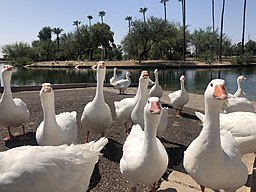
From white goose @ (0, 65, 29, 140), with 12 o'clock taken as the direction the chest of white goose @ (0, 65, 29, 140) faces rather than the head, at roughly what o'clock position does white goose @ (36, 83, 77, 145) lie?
white goose @ (36, 83, 77, 145) is roughly at 10 o'clock from white goose @ (0, 65, 29, 140).

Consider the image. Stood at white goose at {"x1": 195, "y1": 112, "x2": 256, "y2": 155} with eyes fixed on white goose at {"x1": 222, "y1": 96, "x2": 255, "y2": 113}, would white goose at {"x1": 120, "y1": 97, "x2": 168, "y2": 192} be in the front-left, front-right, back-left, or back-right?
back-left

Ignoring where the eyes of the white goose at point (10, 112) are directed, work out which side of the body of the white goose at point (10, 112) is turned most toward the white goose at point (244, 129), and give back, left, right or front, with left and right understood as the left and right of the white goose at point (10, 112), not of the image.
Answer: left

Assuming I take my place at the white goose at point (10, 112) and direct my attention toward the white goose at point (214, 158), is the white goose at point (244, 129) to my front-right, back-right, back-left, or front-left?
front-left

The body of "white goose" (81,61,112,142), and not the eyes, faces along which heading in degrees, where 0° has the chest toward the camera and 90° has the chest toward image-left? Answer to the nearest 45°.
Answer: approximately 0°

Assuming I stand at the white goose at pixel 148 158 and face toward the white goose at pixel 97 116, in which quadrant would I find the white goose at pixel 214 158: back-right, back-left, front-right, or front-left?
back-right

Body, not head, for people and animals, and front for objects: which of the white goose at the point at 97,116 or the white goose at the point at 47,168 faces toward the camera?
the white goose at the point at 97,116

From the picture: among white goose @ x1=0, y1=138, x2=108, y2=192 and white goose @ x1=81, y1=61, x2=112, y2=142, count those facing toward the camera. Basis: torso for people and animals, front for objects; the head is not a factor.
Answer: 1

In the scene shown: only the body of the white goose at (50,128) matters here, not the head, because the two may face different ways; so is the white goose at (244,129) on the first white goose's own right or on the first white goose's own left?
on the first white goose's own left

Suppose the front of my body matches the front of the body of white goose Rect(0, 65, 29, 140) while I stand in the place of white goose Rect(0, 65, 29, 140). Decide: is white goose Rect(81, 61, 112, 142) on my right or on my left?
on my left

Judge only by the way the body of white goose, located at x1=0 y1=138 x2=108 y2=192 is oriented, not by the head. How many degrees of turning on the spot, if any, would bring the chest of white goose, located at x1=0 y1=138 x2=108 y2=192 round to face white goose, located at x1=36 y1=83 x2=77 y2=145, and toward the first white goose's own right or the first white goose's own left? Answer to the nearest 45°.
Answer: approximately 90° to the first white goose's own right

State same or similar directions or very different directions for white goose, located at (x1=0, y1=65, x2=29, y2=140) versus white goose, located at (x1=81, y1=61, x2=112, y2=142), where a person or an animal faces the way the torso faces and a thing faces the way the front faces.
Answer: same or similar directions

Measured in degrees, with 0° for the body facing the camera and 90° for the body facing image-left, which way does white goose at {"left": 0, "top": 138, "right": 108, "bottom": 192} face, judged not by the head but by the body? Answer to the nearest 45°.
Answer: approximately 90°

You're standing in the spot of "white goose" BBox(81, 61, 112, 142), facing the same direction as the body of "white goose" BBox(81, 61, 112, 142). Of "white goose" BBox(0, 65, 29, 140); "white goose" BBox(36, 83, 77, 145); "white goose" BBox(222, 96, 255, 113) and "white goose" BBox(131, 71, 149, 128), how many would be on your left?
2

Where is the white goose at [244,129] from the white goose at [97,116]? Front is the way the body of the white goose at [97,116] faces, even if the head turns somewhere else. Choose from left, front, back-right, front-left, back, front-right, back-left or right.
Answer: front-left

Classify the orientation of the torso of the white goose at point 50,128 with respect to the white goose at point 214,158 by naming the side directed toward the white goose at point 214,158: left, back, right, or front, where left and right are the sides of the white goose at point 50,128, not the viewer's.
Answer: left
